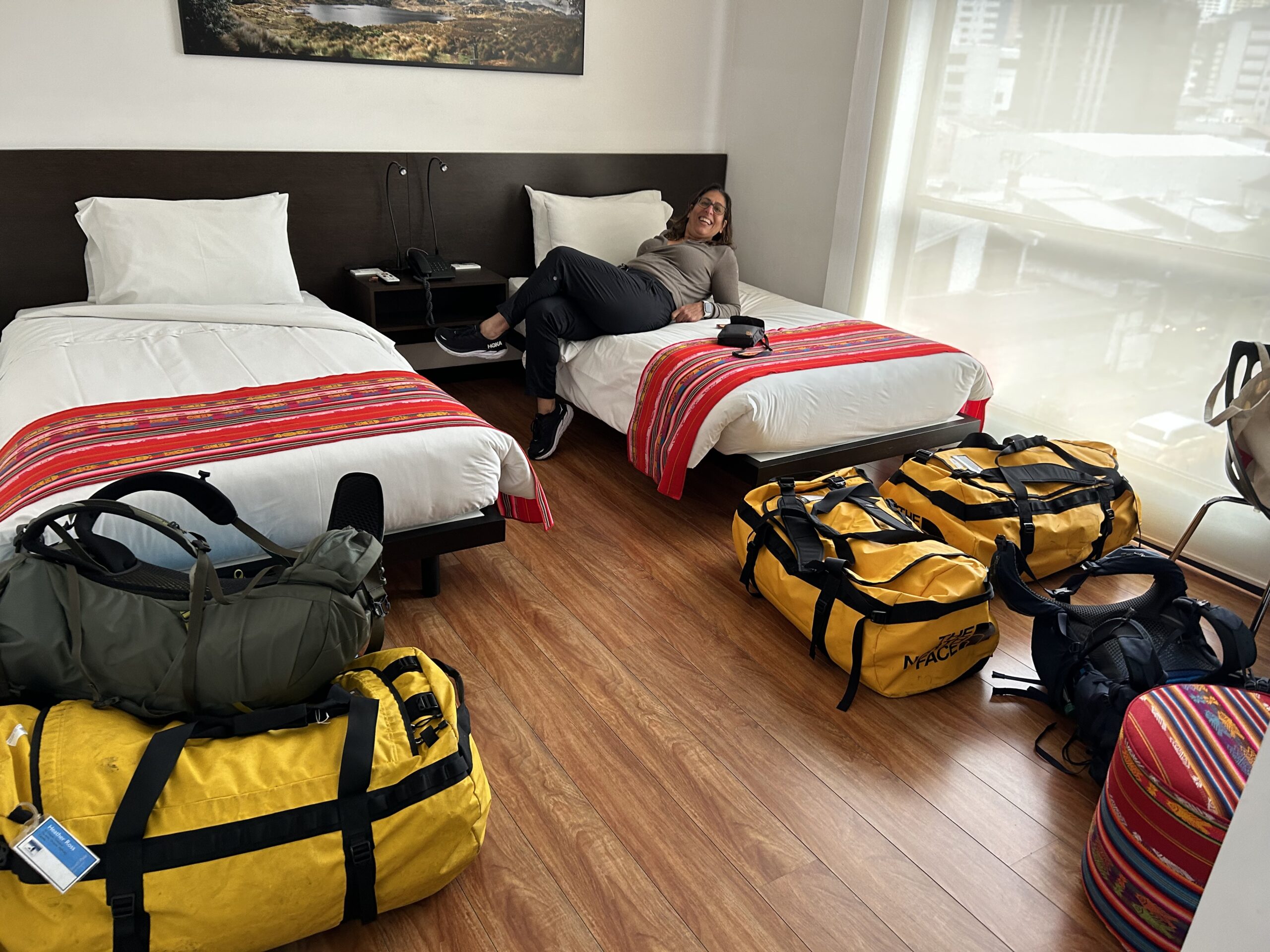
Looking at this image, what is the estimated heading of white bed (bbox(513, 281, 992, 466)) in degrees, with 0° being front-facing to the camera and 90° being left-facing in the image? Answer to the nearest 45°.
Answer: approximately 315°

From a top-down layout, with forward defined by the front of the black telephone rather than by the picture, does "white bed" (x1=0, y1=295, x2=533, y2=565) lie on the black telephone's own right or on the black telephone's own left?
on the black telephone's own right

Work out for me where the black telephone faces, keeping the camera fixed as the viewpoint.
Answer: facing the viewer and to the right of the viewer

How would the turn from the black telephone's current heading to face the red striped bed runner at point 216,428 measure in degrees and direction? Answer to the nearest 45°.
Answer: approximately 45° to its right

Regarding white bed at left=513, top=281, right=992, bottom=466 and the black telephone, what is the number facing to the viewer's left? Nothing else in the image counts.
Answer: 0

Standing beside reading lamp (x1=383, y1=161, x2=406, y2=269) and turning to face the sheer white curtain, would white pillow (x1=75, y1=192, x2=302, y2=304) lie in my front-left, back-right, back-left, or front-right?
back-right

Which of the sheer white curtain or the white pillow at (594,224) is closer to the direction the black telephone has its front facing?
the sheer white curtain

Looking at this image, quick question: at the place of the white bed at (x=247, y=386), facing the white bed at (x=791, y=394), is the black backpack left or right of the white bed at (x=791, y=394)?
right

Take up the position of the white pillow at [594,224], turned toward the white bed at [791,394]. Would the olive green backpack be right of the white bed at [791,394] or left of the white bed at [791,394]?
right

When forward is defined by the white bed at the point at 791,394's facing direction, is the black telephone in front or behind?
behind
